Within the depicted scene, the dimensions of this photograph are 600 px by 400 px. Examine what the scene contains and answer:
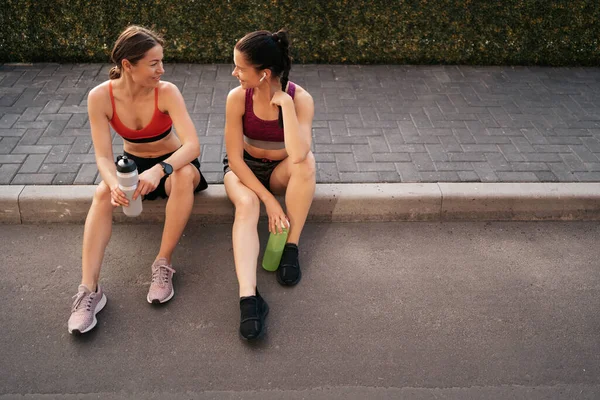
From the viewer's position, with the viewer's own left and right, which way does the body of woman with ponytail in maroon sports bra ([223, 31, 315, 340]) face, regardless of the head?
facing the viewer

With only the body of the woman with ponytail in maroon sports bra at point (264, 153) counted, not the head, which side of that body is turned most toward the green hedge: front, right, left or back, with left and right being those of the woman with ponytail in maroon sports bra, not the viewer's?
back

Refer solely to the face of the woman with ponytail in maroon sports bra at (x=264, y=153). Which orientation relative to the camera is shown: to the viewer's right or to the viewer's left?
to the viewer's left

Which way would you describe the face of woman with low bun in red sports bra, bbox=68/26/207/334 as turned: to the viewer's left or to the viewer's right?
to the viewer's right

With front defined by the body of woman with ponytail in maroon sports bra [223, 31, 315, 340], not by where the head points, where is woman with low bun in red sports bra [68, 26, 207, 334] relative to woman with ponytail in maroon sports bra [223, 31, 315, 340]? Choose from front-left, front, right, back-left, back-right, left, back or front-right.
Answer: right

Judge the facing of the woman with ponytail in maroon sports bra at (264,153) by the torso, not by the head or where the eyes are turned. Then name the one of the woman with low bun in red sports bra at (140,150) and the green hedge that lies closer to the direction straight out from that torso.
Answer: the woman with low bun in red sports bra
